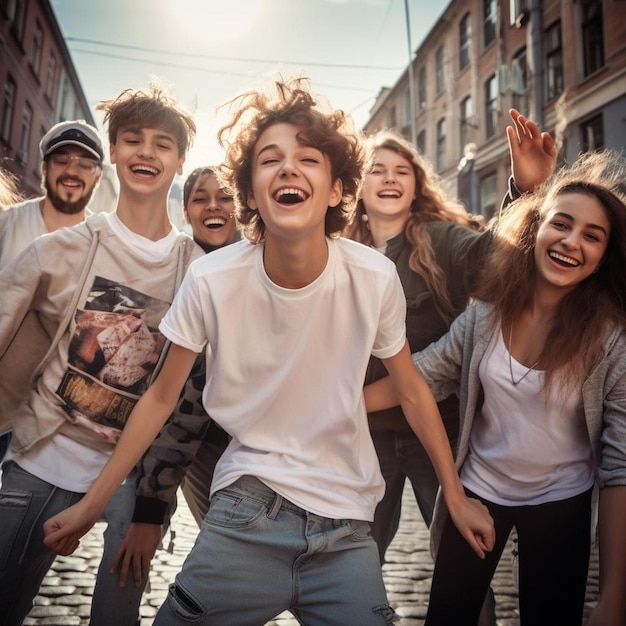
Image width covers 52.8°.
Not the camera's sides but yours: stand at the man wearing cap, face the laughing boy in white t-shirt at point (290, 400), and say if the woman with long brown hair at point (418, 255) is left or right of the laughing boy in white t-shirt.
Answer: left

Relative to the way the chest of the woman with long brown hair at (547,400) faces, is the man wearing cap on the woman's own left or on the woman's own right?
on the woman's own right

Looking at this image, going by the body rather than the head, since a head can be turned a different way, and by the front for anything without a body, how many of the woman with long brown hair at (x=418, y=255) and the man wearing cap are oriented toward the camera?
2

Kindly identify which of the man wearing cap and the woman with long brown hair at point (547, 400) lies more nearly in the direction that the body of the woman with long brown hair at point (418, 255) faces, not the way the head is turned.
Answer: the woman with long brown hair

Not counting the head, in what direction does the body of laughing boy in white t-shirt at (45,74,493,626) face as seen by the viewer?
toward the camera

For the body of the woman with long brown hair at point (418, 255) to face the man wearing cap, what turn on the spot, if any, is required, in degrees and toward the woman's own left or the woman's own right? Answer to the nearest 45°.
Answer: approximately 90° to the woman's own right

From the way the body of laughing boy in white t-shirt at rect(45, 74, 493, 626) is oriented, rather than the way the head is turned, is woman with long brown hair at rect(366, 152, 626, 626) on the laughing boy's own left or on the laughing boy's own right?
on the laughing boy's own left

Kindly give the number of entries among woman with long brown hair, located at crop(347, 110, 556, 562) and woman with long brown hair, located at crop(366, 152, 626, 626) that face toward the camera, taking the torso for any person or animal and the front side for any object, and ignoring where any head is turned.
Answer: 2

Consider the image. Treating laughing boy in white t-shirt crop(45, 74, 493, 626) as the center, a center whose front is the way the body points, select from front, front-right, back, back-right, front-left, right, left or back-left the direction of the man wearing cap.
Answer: back-right

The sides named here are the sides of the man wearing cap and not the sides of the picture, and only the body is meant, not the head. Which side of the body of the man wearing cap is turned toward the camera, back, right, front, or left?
front

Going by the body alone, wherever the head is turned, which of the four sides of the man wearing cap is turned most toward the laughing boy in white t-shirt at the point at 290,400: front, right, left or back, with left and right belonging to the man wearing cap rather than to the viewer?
front

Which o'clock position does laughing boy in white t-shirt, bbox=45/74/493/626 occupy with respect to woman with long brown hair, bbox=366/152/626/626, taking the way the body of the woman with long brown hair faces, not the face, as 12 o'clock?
The laughing boy in white t-shirt is roughly at 2 o'clock from the woman with long brown hair.
